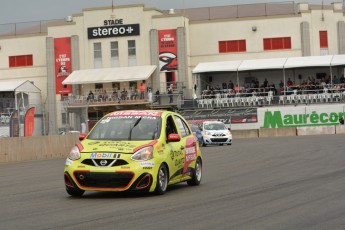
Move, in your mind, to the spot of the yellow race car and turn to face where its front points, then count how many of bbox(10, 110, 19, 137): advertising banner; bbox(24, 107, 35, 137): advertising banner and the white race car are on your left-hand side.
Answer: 0

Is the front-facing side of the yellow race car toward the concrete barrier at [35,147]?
no

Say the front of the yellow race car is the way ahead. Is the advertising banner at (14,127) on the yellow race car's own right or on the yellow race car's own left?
on the yellow race car's own right

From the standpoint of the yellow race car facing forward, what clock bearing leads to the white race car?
The white race car is roughly at 5 o'clock from the yellow race car.

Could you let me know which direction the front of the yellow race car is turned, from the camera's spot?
facing the viewer and to the left of the viewer

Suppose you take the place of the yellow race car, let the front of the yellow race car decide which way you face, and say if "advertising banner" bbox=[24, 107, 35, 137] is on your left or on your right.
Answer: on your right

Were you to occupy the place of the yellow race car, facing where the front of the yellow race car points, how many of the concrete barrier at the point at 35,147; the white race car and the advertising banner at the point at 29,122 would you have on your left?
0
